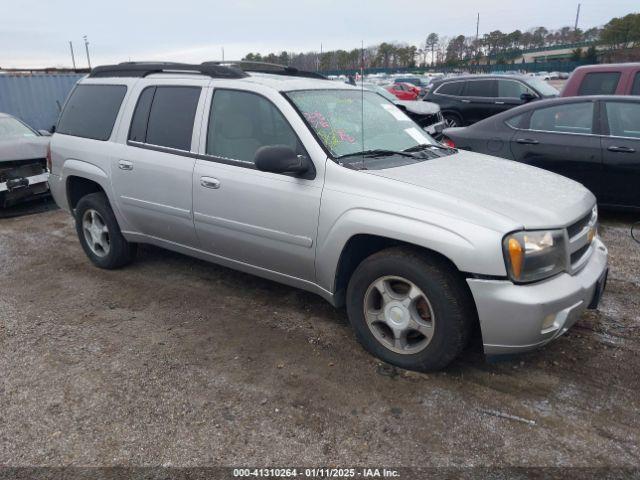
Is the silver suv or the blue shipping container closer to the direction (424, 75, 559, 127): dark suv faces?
the silver suv

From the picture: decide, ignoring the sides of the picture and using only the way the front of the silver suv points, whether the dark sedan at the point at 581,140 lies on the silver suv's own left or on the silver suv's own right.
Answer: on the silver suv's own left

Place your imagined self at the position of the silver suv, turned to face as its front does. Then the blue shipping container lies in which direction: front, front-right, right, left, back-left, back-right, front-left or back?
back

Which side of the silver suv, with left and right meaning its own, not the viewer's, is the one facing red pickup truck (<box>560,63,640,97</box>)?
left

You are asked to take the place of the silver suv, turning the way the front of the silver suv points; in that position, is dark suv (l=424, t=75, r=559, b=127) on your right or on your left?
on your left

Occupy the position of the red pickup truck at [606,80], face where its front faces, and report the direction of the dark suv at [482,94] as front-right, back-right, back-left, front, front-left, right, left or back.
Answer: back-left

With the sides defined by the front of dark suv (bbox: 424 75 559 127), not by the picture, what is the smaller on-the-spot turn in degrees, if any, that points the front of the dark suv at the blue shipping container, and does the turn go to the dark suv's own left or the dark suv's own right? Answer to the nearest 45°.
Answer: approximately 135° to the dark suv's own right
